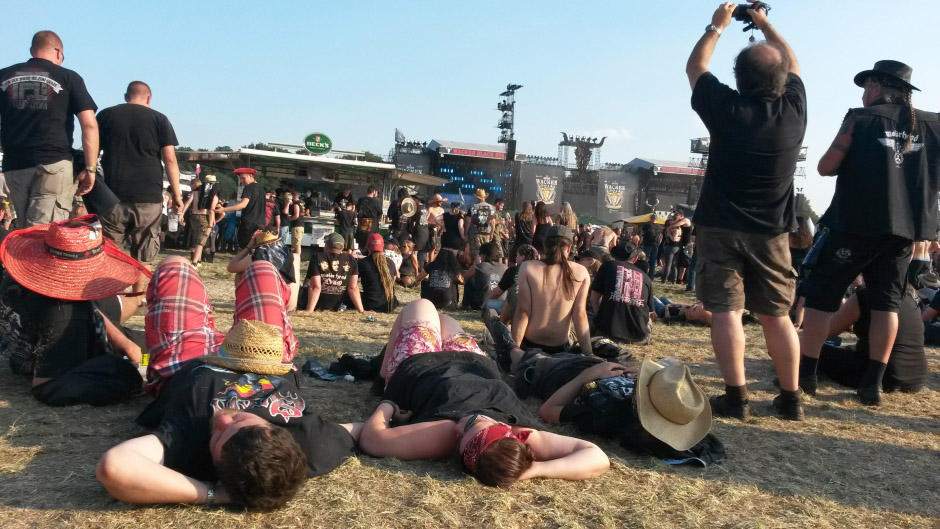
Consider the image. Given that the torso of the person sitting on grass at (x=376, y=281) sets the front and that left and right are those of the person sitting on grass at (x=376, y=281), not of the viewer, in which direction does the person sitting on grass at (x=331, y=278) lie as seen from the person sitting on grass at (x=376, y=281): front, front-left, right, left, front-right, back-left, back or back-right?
back-left

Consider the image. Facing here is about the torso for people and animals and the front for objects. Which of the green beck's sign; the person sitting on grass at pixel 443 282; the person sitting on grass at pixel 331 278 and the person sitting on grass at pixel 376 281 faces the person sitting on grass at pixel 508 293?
the green beck's sign

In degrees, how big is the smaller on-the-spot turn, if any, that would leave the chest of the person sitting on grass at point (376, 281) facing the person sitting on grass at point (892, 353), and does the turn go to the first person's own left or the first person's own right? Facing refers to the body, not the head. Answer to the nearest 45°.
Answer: approximately 135° to the first person's own right

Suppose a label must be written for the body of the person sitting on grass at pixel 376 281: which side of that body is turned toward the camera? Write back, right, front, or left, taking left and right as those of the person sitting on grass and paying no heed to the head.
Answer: back

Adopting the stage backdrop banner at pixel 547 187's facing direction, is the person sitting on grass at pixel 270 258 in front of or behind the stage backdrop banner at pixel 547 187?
in front

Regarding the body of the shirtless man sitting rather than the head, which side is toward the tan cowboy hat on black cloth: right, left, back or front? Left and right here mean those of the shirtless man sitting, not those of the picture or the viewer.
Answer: back

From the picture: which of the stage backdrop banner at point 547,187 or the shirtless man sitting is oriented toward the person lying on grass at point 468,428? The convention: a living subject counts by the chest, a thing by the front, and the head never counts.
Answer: the stage backdrop banner

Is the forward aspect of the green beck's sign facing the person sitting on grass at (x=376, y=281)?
yes

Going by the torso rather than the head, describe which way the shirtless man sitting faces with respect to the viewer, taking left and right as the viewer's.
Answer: facing away from the viewer

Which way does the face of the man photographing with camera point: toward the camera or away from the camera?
away from the camera

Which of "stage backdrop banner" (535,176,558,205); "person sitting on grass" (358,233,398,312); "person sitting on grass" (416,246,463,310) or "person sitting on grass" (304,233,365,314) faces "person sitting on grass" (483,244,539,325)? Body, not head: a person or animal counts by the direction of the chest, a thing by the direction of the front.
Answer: the stage backdrop banner

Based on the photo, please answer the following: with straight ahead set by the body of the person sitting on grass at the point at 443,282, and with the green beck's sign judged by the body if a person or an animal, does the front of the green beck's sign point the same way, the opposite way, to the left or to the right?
the opposite way

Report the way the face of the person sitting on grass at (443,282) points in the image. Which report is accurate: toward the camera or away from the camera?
away from the camera

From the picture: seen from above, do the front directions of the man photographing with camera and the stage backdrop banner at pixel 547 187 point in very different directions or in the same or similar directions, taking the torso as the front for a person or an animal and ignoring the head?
very different directions
